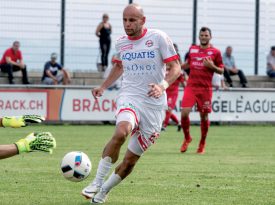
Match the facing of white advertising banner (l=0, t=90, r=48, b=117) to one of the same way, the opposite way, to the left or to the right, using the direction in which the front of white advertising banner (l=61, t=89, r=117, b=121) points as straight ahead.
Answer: the same way

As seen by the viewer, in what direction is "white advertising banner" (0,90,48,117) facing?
toward the camera

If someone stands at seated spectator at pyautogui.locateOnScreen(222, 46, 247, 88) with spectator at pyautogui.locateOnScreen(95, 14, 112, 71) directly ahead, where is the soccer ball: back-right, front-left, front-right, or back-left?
front-left

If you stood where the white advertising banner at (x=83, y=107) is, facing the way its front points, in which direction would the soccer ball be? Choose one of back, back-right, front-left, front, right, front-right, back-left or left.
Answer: front

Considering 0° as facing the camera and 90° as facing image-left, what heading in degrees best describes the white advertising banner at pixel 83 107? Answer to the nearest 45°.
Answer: approximately 0°

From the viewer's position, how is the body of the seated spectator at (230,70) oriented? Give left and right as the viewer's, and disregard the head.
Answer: facing the viewer and to the right of the viewer

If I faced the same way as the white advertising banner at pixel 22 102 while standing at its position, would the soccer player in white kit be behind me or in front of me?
in front

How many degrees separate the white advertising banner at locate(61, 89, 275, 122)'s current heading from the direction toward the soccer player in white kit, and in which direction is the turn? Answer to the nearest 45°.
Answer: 0° — it already faces them

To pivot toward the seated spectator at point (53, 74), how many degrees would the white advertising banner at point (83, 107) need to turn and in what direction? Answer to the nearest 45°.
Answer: approximately 135° to its right

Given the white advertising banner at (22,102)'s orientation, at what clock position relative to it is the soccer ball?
The soccer ball is roughly at 12 o'clock from the white advertising banner.

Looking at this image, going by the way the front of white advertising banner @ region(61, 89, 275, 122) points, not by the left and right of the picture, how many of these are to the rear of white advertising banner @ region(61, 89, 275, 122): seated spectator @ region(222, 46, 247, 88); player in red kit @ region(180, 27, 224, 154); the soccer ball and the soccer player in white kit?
1

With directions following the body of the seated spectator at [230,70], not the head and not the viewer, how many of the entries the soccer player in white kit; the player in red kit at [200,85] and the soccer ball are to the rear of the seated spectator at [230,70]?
0

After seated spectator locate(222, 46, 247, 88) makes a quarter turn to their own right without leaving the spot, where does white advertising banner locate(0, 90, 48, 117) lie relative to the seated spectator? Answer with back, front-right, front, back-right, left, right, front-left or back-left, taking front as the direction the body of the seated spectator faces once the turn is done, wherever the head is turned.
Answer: front

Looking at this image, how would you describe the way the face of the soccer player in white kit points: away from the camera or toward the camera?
toward the camera
